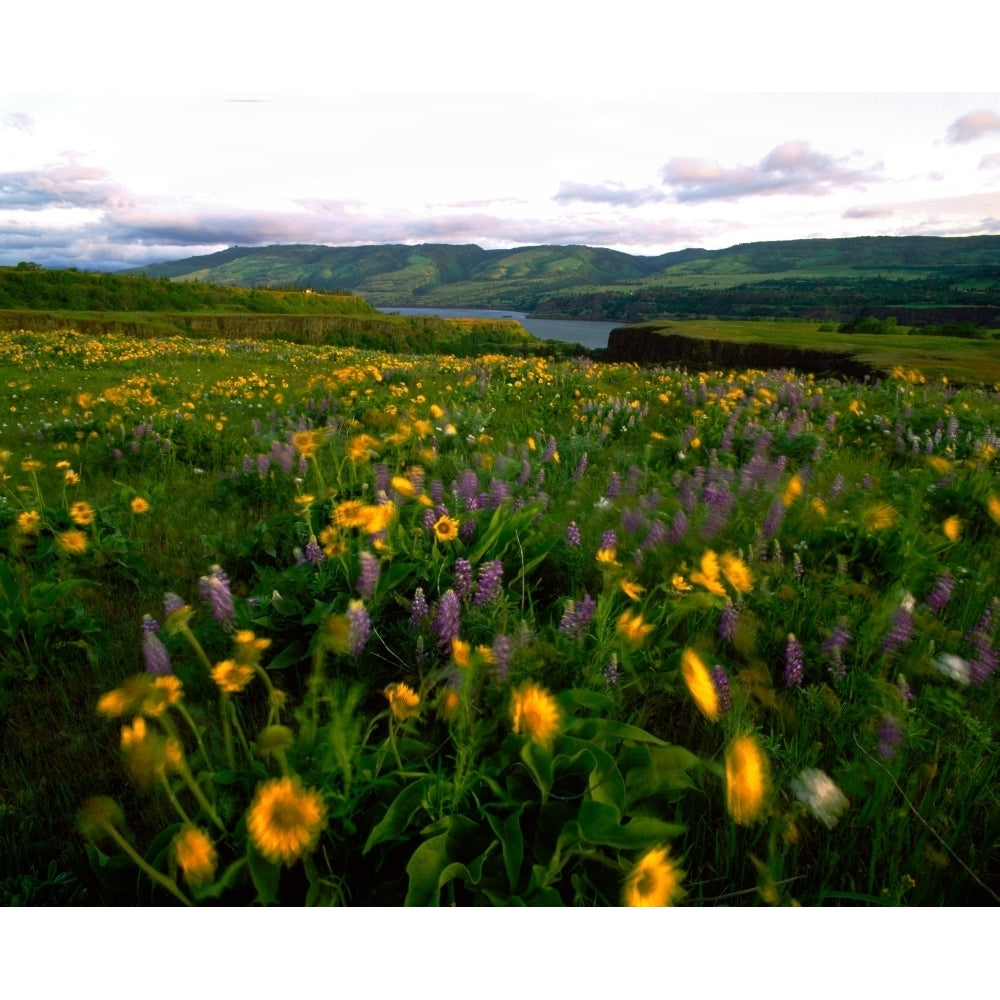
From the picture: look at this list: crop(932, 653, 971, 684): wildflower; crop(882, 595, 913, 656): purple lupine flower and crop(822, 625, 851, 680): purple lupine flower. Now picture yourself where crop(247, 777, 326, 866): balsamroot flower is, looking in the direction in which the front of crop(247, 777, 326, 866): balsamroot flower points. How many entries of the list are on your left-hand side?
3

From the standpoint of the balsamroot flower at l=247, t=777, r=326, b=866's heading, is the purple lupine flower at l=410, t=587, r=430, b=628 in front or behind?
behind

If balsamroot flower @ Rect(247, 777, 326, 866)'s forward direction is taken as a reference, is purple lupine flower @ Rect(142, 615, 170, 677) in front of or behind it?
behind

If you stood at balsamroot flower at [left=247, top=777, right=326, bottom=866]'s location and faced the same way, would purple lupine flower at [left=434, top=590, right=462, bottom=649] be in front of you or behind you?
behind

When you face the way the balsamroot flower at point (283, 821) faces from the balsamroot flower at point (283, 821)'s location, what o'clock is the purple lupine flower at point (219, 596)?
The purple lupine flower is roughly at 6 o'clock from the balsamroot flower.

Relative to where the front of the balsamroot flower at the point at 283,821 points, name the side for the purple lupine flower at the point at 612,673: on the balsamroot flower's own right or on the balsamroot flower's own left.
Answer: on the balsamroot flower's own left

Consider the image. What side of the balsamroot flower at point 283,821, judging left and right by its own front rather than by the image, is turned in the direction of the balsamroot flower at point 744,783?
left

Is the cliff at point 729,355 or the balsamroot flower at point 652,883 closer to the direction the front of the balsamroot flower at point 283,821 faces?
the balsamroot flower

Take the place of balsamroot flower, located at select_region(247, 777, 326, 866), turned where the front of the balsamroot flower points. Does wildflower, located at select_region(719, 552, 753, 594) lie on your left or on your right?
on your left

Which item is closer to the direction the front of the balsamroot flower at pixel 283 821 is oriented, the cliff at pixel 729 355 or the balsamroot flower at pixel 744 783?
the balsamroot flower

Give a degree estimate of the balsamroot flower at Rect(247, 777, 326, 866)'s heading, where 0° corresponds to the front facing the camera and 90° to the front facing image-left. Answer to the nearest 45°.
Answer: approximately 0°

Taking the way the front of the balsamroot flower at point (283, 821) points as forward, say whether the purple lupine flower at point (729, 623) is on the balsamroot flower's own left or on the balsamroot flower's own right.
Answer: on the balsamroot flower's own left

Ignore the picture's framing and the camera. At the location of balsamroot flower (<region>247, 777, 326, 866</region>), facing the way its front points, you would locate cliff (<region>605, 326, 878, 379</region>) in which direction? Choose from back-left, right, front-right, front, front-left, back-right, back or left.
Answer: back-left
